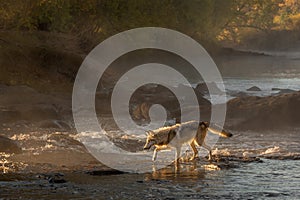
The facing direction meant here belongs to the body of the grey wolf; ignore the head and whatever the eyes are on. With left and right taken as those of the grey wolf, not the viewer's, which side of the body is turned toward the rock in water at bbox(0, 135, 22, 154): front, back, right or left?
front

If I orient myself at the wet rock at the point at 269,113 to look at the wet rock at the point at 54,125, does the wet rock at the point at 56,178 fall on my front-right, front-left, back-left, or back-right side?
front-left

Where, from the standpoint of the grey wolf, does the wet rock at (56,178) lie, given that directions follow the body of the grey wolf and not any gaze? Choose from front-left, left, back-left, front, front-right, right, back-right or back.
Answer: front-left

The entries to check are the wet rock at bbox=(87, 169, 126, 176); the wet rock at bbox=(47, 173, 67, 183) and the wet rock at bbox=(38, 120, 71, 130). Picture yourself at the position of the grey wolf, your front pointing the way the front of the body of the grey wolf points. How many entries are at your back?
0

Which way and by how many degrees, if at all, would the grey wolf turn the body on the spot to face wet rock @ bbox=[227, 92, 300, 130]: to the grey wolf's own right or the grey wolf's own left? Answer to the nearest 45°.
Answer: approximately 135° to the grey wolf's own right

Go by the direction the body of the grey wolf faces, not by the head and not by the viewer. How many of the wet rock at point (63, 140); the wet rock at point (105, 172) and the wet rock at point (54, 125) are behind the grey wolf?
0

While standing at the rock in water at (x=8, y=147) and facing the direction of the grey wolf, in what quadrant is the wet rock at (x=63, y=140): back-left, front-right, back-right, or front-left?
front-left

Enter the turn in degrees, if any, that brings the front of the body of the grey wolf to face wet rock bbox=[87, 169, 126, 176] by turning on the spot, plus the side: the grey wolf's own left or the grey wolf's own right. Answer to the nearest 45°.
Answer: approximately 45° to the grey wolf's own left

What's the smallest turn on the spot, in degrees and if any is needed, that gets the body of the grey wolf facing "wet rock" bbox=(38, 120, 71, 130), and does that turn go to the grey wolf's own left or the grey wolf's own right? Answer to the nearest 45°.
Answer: approximately 45° to the grey wolf's own right

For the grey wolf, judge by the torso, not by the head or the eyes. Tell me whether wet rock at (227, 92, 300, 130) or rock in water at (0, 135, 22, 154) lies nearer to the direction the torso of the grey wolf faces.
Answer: the rock in water

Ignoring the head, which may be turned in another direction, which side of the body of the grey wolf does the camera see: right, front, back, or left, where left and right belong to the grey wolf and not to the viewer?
left

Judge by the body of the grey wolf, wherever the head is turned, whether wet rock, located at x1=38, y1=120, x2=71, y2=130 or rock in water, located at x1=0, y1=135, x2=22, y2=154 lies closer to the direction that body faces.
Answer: the rock in water

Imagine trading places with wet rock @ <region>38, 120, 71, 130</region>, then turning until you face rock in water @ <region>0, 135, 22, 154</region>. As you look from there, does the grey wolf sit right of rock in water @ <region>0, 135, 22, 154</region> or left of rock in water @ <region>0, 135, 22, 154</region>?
left

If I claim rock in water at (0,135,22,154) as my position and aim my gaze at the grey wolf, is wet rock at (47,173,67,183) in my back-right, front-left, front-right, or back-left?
front-right
